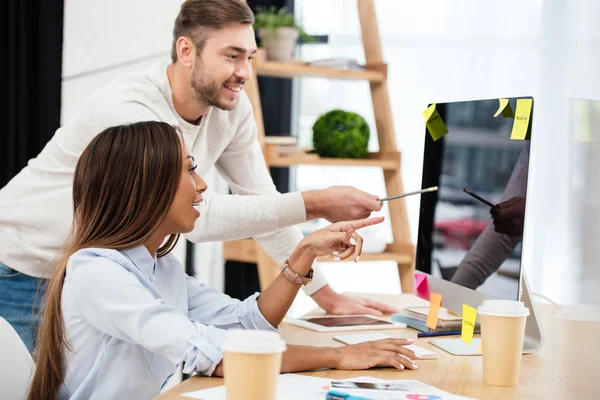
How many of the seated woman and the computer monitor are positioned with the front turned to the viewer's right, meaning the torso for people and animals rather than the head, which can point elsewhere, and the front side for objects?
1

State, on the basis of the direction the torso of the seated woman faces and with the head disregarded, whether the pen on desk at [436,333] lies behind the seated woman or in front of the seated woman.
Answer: in front

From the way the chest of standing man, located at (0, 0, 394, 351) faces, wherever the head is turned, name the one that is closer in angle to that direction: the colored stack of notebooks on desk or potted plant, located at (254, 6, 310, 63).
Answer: the colored stack of notebooks on desk

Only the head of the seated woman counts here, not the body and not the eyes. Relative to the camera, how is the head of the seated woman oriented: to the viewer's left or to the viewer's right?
to the viewer's right

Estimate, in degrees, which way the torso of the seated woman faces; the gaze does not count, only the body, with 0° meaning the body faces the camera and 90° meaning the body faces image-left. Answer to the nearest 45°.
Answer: approximately 270°

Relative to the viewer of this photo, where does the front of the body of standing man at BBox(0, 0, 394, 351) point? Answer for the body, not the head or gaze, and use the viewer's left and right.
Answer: facing the viewer and to the right of the viewer

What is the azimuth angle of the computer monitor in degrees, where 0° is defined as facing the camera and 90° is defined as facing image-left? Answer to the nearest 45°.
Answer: approximately 45°
